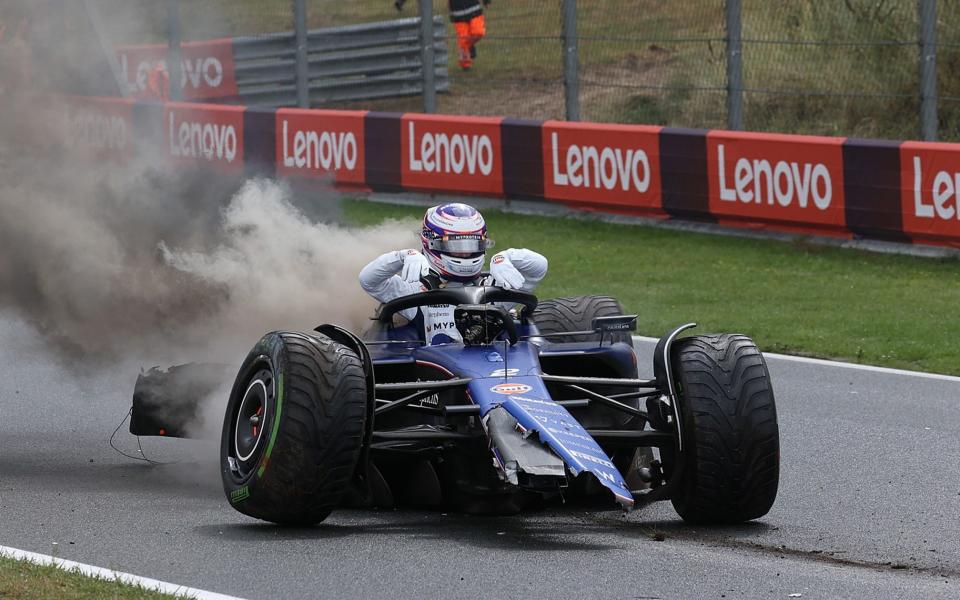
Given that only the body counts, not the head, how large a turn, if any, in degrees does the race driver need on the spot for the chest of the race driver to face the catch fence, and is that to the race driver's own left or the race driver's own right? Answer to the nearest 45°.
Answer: approximately 180°

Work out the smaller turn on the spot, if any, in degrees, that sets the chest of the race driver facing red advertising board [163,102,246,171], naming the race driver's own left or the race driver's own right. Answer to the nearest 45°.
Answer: approximately 180°

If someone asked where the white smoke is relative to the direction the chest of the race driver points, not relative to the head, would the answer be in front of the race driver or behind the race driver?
behind

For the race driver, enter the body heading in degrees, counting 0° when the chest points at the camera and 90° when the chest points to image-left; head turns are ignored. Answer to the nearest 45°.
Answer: approximately 0°

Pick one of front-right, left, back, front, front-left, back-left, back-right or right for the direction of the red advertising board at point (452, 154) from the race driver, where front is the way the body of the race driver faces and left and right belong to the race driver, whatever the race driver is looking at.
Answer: back

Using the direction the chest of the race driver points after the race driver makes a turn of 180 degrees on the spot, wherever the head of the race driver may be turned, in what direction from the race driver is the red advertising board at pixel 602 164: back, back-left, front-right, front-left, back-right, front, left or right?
front

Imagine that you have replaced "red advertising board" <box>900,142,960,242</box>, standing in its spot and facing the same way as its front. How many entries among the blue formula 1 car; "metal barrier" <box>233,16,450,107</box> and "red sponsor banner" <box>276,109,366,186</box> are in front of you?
1

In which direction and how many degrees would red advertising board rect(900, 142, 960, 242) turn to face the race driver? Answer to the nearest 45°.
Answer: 0° — it already faces them

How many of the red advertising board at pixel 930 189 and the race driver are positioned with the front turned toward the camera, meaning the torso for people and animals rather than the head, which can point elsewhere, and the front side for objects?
2

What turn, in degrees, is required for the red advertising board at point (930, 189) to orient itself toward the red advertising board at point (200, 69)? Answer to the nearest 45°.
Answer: approximately 135° to its right
